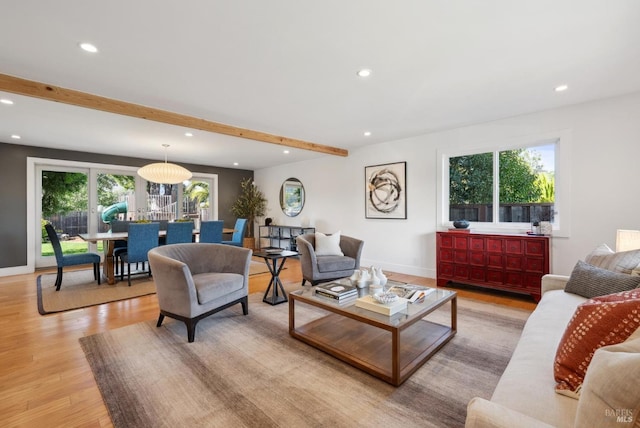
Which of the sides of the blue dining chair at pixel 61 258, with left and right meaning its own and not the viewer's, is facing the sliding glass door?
left

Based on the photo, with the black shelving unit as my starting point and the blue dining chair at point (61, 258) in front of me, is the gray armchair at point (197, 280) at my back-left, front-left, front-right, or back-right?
front-left

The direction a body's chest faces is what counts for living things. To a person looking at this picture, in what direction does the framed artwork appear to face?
facing the viewer and to the left of the viewer

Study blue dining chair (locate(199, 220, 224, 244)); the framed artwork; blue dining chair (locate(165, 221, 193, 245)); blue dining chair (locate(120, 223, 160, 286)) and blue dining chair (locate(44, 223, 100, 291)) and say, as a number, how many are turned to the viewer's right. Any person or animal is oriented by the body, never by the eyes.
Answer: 1

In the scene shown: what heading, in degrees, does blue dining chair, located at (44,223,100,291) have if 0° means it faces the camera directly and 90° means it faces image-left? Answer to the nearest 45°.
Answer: approximately 270°

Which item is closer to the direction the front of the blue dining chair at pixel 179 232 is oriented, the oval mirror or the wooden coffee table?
the oval mirror

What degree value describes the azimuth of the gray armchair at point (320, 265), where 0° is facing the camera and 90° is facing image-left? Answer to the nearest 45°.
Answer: approximately 315°

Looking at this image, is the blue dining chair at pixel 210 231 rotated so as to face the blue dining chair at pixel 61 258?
no

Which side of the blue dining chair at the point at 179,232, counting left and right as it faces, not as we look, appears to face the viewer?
back

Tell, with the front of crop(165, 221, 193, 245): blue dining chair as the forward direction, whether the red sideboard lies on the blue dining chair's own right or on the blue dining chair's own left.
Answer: on the blue dining chair's own right

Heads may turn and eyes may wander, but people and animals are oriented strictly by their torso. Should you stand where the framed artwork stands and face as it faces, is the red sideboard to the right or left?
on its left

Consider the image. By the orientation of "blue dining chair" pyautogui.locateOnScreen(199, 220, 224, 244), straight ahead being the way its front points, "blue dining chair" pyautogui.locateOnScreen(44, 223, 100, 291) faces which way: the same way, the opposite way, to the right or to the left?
to the right

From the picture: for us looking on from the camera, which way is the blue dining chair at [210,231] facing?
facing away from the viewer

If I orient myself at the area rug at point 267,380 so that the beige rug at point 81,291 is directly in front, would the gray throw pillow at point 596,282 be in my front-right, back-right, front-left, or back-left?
back-right
